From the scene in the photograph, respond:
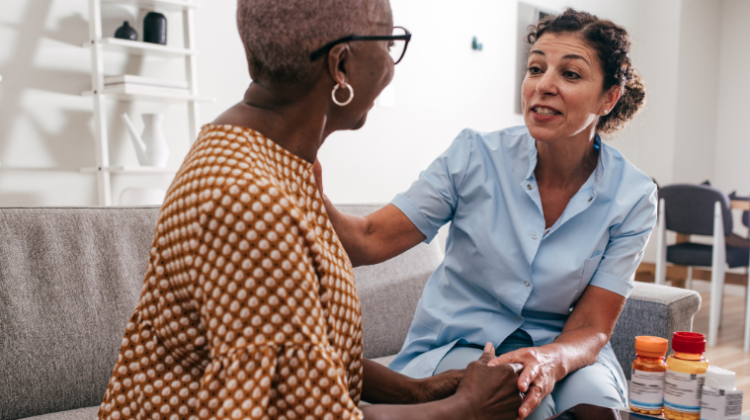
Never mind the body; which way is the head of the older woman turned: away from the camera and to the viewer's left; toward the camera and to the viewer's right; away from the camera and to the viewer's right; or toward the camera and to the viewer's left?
away from the camera and to the viewer's right

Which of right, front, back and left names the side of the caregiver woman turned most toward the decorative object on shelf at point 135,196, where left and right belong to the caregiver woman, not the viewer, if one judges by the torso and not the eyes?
right

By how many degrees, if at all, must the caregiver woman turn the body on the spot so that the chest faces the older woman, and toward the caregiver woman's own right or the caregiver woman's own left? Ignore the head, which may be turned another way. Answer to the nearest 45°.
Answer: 0° — they already face them

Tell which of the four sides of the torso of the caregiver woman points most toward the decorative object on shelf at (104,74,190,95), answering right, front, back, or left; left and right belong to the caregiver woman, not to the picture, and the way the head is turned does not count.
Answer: right

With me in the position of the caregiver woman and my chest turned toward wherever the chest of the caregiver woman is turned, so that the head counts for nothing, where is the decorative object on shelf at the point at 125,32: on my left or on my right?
on my right

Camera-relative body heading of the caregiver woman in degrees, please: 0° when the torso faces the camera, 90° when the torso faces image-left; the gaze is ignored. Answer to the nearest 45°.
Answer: approximately 45°

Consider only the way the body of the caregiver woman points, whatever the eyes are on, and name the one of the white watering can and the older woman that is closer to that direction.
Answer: the older woman

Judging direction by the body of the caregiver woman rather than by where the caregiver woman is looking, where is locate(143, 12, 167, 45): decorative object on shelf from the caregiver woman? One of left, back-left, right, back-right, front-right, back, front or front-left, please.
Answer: right
